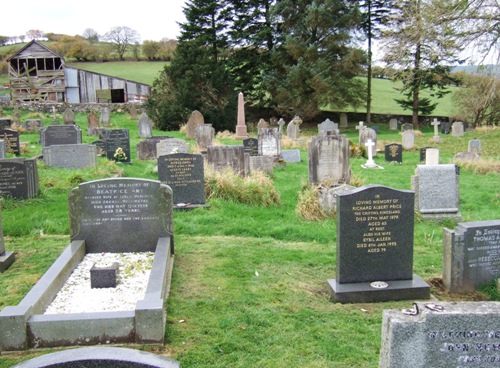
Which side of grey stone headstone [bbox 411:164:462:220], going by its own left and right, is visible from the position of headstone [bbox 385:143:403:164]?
back

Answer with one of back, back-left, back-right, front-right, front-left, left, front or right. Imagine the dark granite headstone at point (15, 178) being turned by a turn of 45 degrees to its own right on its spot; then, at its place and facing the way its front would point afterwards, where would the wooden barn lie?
back-right

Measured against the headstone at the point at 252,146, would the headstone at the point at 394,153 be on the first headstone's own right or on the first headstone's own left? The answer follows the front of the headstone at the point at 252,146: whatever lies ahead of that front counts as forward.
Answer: on the first headstone's own left

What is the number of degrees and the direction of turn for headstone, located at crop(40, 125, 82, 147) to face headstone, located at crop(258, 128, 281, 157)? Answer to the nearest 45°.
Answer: approximately 45° to its left

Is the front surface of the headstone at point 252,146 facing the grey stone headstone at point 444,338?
yes

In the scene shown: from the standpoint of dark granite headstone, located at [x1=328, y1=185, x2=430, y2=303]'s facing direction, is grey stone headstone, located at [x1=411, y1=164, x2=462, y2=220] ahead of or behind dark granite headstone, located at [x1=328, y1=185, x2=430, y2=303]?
behind
